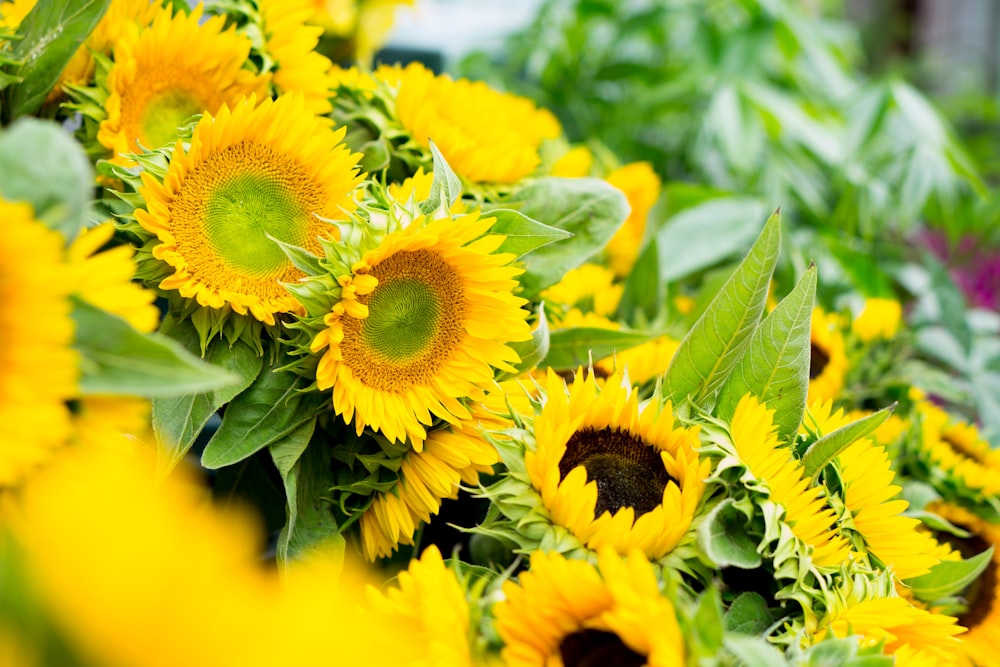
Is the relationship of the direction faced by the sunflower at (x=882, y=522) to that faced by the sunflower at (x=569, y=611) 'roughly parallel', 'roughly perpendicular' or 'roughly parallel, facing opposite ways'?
roughly perpendicular

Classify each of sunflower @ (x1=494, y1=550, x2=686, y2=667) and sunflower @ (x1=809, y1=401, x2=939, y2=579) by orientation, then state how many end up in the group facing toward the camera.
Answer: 1

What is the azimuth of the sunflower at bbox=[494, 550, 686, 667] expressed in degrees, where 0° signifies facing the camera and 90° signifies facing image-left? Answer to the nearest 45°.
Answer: approximately 0°

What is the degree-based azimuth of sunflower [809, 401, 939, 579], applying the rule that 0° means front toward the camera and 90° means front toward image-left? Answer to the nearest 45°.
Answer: approximately 270°
